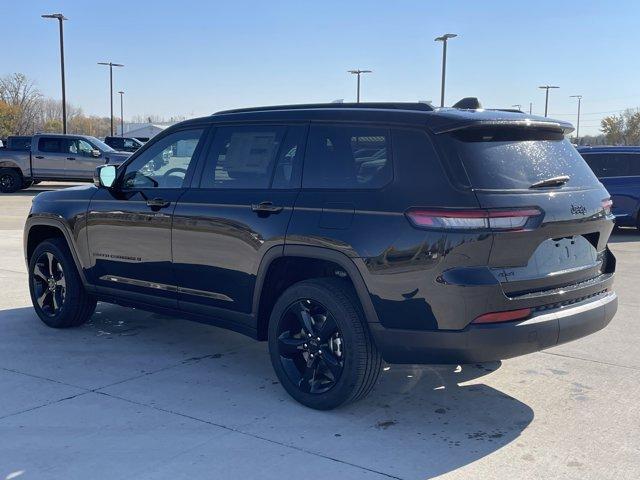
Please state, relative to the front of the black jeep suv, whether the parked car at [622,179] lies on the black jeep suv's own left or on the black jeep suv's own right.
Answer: on the black jeep suv's own right

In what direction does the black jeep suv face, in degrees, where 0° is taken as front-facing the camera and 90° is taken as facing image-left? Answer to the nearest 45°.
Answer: approximately 135°

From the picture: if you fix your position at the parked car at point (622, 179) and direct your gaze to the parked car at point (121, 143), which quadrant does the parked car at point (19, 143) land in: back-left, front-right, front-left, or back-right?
front-left

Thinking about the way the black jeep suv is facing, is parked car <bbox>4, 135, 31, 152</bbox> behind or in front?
in front
